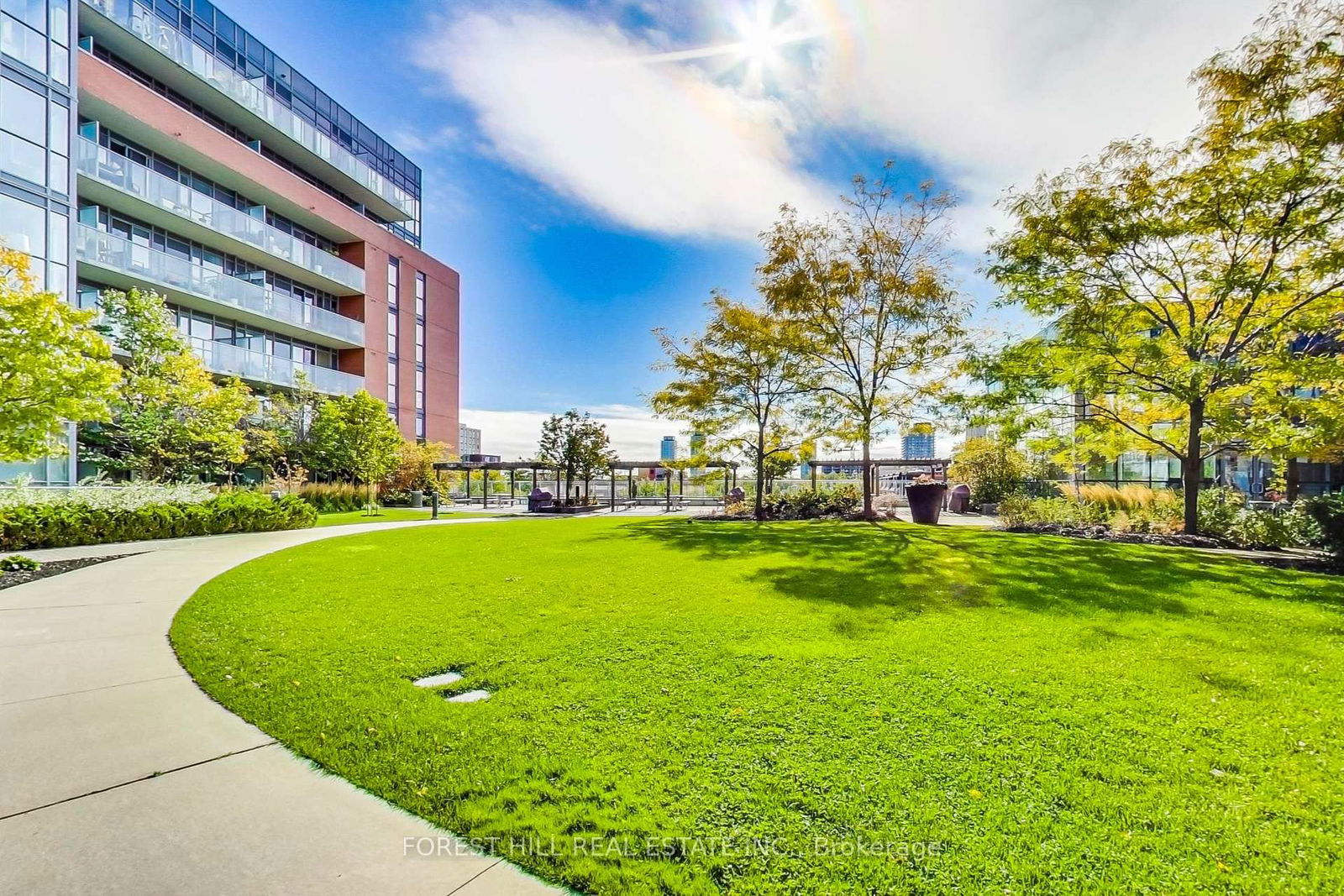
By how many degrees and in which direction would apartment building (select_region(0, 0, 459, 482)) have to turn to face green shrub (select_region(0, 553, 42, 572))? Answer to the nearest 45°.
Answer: approximately 45° to its right

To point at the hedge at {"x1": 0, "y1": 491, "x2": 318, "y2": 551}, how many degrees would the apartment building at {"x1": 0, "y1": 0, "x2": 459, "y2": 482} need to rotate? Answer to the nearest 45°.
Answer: approximately 45° to its right

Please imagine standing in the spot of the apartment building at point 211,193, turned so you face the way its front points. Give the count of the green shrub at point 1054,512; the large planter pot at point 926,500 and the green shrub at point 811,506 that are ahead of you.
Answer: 3

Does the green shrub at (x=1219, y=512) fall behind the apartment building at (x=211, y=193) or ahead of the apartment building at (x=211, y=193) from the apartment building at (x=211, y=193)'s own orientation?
ahead

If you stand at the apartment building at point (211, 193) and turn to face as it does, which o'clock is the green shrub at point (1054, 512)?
The green shrub is roughly at 12 o'clock from the apartment building.

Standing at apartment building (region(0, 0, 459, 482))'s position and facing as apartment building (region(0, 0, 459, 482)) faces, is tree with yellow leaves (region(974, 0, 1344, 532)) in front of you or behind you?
in front

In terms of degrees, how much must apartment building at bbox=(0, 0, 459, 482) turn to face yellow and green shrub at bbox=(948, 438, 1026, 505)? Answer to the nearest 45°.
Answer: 0° — it already faces it

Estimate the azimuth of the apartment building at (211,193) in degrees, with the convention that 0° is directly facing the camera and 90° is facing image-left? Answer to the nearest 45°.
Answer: approximately 315°

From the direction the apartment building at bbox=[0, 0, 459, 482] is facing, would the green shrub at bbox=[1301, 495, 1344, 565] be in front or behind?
in front

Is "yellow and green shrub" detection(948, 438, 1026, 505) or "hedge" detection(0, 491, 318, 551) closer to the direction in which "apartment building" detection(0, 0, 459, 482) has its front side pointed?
the yellow and green shrub
